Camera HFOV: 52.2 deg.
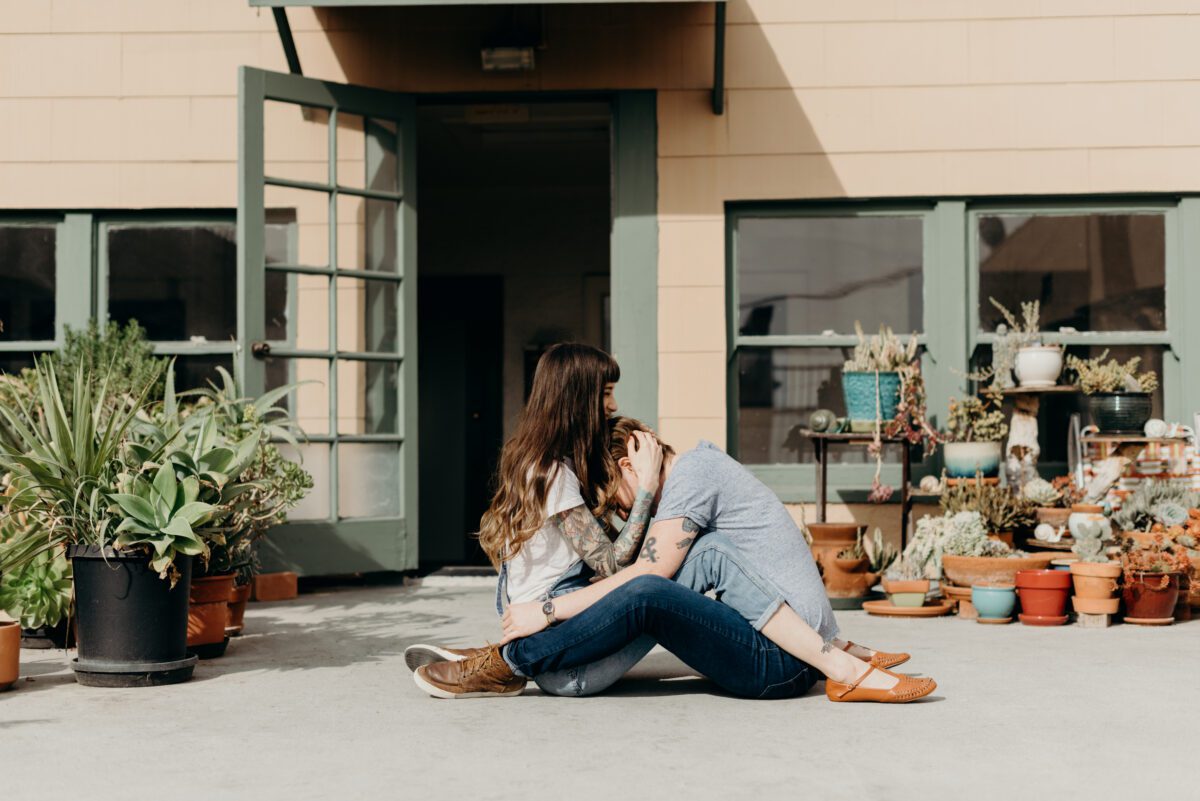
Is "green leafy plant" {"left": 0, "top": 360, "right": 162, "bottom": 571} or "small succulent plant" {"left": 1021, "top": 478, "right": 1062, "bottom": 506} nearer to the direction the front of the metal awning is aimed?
the green leafy plant

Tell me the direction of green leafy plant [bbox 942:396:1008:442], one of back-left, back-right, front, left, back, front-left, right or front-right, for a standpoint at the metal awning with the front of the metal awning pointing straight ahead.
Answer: left

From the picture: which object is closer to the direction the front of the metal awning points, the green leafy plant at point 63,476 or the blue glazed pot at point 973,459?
the green leafy plant

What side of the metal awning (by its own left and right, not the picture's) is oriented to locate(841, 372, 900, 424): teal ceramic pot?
left

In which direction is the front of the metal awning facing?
toward the camera

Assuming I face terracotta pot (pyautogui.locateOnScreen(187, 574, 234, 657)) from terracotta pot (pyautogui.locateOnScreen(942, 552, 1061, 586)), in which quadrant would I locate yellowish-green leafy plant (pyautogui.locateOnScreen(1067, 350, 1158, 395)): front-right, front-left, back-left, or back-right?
back-right

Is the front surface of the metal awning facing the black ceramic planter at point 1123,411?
no

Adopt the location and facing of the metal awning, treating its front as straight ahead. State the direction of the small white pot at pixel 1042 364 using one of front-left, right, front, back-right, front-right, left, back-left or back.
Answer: left

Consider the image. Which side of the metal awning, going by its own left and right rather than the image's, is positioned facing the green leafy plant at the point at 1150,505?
left

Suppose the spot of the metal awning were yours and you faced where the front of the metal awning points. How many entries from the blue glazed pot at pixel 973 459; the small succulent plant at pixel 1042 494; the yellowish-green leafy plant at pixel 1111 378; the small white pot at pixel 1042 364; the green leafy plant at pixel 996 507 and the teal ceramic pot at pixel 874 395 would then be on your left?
6

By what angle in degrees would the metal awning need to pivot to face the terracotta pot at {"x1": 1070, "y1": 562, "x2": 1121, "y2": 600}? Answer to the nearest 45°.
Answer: approximately 45° to its left

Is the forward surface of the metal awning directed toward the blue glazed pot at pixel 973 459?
no

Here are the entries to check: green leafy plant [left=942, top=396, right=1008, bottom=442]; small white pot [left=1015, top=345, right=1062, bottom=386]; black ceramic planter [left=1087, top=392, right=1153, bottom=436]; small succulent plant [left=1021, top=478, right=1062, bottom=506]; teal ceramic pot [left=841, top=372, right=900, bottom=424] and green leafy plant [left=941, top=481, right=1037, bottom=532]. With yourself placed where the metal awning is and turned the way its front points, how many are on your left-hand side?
6

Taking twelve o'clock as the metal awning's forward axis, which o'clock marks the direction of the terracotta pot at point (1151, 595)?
The terracotta pot is roughly at 10 o'clock from the metal awning.

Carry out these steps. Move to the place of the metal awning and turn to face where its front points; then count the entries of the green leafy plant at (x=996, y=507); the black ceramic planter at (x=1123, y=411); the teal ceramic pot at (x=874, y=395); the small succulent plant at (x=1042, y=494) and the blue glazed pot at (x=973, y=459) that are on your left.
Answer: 5
